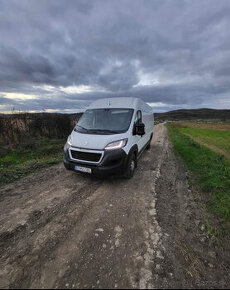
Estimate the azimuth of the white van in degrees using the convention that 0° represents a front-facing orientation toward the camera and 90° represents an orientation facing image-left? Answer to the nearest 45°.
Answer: approximately 45°
